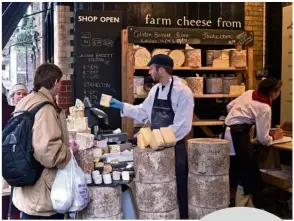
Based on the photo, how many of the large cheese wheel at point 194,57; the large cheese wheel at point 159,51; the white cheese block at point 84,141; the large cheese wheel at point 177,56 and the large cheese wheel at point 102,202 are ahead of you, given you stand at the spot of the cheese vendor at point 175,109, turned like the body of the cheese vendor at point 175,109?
2

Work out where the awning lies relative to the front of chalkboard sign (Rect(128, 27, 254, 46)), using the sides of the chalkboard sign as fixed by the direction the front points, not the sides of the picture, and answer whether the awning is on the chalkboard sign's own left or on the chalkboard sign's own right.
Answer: on the chalkboard sign's own right

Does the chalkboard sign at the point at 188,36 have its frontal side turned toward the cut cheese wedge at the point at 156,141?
yes

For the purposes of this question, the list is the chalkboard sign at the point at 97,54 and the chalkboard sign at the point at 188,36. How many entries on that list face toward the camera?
2

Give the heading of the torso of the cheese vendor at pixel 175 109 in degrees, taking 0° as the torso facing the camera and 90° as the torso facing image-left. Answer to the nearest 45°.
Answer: approximately 45°

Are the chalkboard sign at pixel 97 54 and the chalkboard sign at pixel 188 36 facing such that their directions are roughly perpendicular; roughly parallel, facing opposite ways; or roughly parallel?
roughly parallel

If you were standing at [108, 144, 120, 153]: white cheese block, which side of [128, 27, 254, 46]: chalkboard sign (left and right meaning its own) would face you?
front

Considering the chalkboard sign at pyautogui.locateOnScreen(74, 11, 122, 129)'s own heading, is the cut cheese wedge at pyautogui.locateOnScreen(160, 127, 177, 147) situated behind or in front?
in front

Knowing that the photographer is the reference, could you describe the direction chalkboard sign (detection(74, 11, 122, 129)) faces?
facing the viewer

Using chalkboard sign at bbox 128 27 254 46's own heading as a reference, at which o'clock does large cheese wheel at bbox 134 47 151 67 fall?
The large cheese wheel is roughly at 2 o'clock from the chalkboard sign.

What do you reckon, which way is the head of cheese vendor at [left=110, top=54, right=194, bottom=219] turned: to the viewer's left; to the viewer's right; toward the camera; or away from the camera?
to the viewer's left

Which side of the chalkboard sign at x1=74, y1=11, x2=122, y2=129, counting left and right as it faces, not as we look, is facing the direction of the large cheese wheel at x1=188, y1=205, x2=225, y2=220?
front

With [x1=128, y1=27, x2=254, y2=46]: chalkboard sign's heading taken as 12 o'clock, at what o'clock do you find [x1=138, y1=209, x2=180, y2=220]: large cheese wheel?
The large cheese wheel is roughly at 12 o'clock from the chalkboard sign.

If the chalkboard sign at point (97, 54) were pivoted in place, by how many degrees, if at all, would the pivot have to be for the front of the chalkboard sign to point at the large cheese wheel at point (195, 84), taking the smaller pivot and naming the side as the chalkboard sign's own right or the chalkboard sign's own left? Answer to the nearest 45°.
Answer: approximately 90° to the chalkboard sign's own left

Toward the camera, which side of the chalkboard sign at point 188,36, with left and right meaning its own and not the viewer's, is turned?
front

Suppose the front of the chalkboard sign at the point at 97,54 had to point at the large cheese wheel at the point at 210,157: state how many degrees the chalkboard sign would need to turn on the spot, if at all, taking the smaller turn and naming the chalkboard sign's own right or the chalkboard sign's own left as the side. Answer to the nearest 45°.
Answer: approximately 45° to the chalkboard sign's own left

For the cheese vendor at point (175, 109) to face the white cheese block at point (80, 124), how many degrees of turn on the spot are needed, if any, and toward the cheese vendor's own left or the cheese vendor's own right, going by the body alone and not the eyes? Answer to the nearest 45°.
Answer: approximately 45° to the cheese vendor's own right
